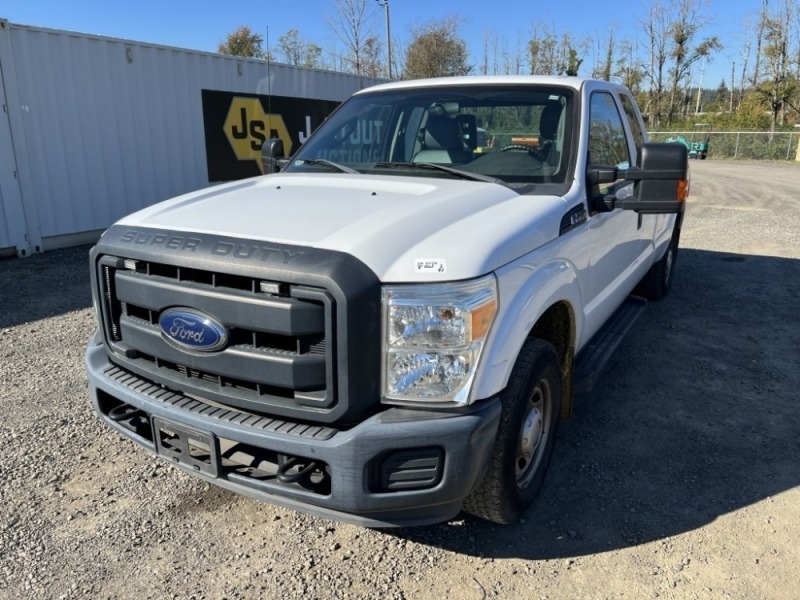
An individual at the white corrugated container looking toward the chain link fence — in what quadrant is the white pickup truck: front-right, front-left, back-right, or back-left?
back-right

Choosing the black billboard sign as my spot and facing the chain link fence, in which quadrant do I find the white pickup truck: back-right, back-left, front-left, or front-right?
back-right

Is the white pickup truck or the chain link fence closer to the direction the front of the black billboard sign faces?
the white pickup truck

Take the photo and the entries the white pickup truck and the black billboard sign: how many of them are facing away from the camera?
0

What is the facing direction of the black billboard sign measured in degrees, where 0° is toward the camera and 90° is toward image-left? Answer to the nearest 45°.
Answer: approximately 315°

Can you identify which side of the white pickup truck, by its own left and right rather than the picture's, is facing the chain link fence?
back

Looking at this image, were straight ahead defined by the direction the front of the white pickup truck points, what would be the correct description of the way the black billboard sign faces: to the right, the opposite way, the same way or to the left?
to the left

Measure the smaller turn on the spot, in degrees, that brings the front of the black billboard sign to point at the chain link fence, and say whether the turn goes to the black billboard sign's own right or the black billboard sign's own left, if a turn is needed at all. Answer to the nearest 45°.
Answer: approximately 90° to the black billboard sign's own left

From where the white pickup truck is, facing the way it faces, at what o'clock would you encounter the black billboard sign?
The black billboard sign is roughly at 4 o'clock from the white pickup truck.

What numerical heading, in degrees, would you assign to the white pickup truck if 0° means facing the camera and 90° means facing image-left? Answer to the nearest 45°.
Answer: approximately 45°

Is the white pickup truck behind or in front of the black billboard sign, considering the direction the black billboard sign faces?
in front

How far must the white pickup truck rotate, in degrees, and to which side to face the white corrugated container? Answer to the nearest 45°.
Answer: approximately 90° to its right
